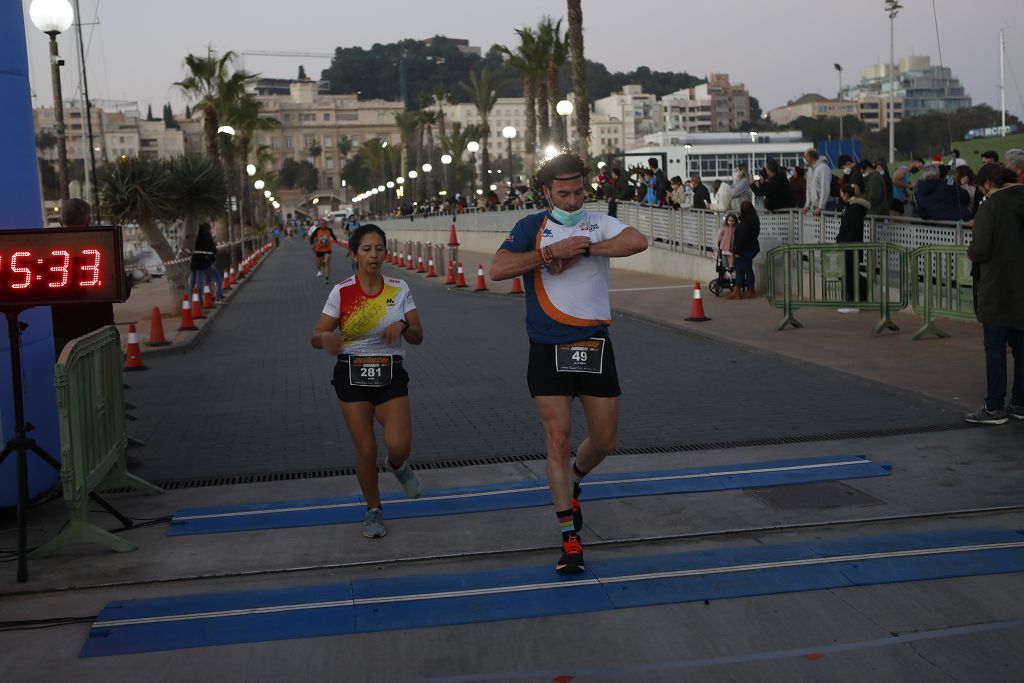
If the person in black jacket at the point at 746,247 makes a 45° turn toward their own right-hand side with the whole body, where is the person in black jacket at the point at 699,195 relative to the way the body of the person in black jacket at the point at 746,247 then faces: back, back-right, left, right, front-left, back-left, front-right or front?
front-right

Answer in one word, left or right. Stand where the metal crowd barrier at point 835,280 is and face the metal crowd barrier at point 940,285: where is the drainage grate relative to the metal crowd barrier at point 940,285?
right

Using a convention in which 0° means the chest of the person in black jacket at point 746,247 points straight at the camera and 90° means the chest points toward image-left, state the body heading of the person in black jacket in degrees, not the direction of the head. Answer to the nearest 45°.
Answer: approximately 90°

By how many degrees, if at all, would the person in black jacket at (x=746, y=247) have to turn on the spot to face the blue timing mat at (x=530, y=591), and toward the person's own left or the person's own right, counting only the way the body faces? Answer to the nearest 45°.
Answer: approximately 90° to the person's own left

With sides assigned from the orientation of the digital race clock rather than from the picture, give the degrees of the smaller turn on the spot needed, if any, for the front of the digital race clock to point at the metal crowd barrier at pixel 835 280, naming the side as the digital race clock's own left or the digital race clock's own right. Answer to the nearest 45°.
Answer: approximately 135° to the digital race clock's own left

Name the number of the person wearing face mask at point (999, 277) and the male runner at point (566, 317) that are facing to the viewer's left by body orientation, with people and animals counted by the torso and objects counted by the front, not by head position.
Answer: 1

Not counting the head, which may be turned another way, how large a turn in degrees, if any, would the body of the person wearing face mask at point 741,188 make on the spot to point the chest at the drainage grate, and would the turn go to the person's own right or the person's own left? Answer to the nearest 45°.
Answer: approximately 45° to the person's own left

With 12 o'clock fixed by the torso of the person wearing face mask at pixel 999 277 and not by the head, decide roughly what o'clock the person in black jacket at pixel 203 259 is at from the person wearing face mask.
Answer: The person in black jacket is roughly at 1 o'clock from the person wearing face mask.

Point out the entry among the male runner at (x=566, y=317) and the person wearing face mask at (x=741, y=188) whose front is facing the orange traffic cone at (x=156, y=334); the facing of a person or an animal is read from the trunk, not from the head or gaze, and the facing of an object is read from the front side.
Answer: the person wearing face mask

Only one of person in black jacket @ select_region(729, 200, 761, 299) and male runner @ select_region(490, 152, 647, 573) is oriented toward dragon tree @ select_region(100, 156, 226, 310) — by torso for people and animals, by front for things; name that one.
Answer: the person in black jacket

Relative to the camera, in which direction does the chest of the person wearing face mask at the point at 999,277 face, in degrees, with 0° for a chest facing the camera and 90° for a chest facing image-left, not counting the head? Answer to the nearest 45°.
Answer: approximately 90°
